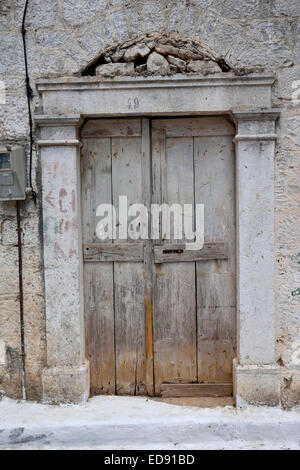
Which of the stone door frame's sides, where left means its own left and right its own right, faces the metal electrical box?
right

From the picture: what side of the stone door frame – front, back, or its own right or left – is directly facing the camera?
front
